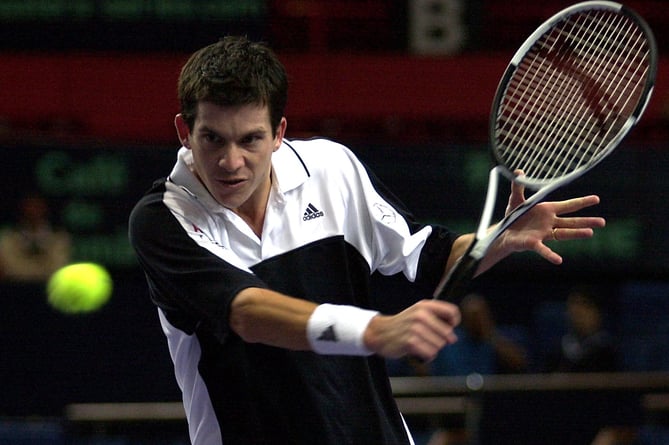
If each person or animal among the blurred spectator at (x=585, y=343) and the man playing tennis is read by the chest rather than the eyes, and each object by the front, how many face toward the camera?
2

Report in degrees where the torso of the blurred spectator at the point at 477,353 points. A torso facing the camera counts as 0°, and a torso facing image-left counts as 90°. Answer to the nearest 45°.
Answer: approximately 0°

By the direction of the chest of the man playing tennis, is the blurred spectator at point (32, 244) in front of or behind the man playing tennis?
behind

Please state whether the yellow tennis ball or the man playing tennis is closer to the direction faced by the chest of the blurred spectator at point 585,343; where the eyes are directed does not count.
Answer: the man playing tennis

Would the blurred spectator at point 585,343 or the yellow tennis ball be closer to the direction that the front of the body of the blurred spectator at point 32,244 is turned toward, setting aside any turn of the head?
the yellow tennis ball

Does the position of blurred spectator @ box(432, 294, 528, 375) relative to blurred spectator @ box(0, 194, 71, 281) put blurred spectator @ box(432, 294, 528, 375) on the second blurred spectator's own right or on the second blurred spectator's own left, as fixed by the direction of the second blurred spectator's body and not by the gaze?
on the second blurred spectator's own left

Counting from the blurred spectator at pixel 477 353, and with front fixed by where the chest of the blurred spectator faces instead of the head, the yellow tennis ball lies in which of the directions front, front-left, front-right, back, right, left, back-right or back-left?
front

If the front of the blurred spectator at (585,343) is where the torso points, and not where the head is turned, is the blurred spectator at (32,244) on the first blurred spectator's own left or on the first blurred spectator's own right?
on the first blurred spectator's own right

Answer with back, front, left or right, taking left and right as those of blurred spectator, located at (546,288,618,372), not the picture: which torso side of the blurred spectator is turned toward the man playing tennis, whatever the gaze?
front

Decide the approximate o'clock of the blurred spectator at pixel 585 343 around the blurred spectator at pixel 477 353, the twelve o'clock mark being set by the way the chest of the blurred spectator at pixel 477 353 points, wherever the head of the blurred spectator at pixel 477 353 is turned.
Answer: the blurred spectator at pixel 585 343 is roughly at 9 o'clock from the blurred spectator at pixel 477 353.
